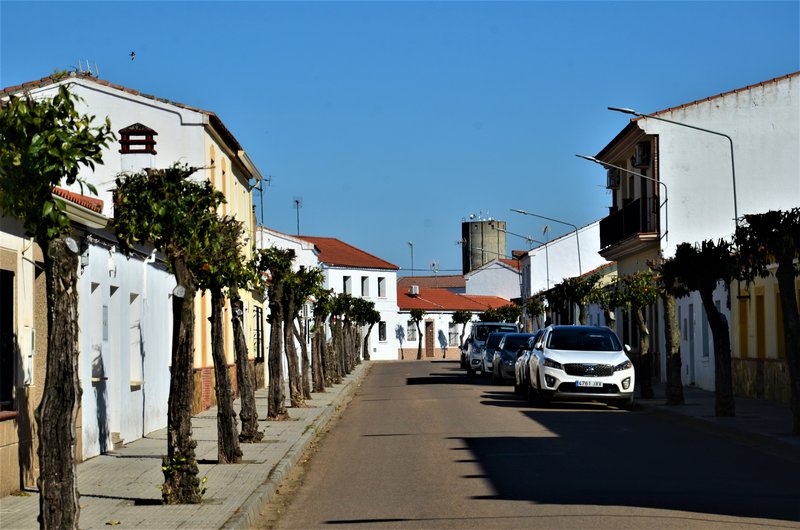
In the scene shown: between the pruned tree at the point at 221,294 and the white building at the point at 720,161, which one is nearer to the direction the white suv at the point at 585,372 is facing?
the pruned tree

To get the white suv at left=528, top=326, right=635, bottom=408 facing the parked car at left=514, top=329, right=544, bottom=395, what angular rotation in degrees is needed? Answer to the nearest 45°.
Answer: approximately 180°

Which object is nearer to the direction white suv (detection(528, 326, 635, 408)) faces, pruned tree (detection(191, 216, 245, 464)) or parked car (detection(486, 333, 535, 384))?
the pruned tree

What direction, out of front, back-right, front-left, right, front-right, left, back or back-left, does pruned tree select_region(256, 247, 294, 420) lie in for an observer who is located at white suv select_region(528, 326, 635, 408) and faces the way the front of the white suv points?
right

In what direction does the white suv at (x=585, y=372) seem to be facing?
toward the camera

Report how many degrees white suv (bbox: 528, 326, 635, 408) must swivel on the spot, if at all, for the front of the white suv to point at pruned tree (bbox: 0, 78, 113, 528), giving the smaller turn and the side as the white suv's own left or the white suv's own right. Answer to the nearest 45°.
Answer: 0° — it already faces it

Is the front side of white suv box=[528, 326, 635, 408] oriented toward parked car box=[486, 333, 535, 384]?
no

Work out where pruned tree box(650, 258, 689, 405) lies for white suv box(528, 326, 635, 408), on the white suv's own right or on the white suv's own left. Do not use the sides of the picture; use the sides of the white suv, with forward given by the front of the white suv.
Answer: on the white suv's own left

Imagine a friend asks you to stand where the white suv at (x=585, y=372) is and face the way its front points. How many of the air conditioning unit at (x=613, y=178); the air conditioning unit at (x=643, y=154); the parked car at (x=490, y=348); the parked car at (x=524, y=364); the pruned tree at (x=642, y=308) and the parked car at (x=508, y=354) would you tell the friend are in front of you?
0

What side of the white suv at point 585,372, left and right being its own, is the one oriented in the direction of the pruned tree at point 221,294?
front
